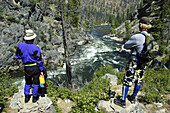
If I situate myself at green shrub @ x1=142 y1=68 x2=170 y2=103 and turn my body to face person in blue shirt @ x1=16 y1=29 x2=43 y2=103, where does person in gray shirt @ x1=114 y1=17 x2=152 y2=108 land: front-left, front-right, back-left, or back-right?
front-left

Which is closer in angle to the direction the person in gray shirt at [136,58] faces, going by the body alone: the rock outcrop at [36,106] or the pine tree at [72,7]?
the pine tree

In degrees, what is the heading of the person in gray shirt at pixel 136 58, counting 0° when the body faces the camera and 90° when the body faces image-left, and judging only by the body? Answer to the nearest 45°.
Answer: approximately 135°

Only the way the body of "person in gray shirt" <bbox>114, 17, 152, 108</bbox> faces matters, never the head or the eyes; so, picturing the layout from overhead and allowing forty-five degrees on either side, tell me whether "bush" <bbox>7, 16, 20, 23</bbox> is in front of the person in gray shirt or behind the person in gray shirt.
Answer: in front

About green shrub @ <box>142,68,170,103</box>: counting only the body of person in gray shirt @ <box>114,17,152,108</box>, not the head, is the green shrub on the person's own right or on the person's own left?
on the person's own right

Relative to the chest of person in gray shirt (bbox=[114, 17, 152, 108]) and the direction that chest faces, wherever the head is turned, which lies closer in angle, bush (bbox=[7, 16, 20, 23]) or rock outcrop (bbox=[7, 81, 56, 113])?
the bush

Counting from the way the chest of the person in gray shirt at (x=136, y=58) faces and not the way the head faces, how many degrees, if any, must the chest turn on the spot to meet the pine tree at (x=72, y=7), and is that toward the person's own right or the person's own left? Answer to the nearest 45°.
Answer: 0° — they already face it
